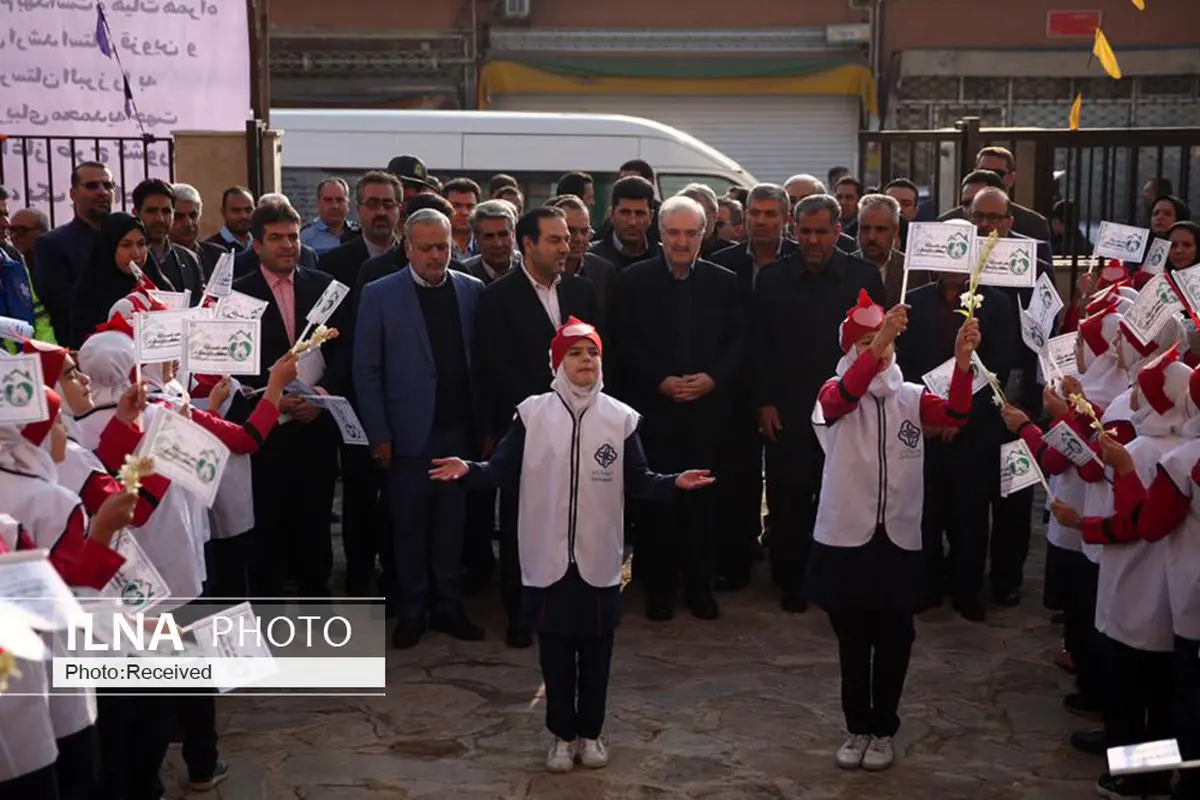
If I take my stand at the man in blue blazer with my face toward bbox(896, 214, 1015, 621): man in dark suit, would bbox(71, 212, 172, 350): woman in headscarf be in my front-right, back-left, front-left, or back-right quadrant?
back-left

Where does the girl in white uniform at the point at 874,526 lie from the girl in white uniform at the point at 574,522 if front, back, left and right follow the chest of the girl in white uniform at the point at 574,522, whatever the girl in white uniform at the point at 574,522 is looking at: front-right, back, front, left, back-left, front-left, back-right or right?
left

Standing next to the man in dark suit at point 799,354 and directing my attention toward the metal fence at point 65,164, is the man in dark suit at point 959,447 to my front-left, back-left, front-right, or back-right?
back-right

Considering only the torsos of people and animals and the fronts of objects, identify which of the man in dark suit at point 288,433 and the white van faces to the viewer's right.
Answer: the white van

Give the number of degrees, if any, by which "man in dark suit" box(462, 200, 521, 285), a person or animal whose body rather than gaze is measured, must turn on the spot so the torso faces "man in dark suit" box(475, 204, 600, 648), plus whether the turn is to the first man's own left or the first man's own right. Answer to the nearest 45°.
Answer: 0° — they already face them

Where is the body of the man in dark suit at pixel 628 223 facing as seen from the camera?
toward the camera

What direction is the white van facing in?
to the viewer's right

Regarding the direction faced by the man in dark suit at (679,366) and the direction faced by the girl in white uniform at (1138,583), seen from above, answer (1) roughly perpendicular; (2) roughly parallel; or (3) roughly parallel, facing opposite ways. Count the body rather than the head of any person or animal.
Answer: roughly perpendicular

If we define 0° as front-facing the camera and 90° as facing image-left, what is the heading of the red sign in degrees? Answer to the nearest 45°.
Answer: approximately 0°

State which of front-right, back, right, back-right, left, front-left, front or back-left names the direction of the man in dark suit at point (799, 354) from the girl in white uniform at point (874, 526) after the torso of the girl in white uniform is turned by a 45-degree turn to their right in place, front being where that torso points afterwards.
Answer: back-right

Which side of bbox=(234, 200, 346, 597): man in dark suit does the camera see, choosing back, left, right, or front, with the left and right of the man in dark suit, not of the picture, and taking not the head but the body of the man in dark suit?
front

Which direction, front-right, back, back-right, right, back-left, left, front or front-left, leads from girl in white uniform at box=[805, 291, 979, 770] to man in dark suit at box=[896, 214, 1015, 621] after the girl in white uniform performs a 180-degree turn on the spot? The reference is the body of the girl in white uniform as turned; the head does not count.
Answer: front

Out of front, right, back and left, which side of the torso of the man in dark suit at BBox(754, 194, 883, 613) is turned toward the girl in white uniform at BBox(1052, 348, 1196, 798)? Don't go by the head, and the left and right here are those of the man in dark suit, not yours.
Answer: front
